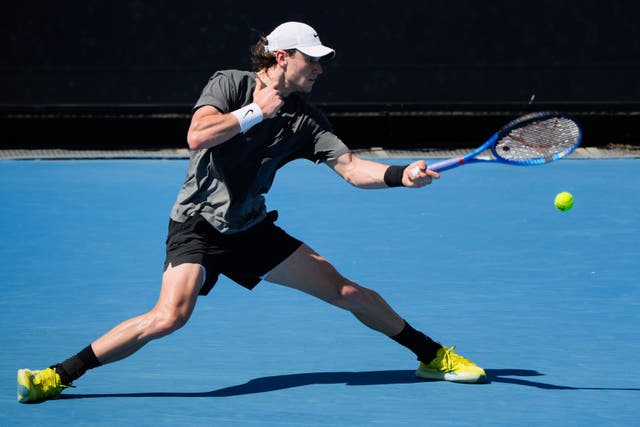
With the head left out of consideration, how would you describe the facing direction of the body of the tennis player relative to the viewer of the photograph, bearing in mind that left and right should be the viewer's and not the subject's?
facing the viewer and to the right of the viewer

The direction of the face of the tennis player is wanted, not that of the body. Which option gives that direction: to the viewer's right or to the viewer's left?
to the viewer's right
